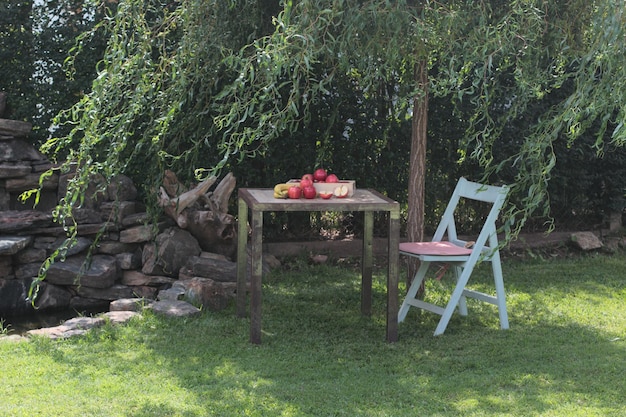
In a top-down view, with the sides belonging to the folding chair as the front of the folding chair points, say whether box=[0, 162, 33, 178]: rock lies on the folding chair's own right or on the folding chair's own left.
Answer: on the folding chair's own right

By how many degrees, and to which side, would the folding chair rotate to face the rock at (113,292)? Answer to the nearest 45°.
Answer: approximately 45° to its right

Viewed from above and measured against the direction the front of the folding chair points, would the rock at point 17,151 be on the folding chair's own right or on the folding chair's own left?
on the folding chair's own right

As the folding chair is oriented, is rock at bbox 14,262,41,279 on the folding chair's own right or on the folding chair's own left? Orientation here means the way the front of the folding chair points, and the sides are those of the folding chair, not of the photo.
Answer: on the folding chair's own right

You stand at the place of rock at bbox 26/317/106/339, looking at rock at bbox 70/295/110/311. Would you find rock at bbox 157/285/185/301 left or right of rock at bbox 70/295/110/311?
right

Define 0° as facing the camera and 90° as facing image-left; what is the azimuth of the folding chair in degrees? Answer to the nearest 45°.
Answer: approximately 45°

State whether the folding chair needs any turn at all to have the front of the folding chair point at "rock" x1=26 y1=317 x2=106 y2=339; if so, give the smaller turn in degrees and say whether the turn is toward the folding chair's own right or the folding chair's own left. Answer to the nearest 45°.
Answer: approximately 45° to the folding chair's own right

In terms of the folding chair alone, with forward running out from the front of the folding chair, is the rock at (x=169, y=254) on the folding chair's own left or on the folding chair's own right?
on the folding chair's own right

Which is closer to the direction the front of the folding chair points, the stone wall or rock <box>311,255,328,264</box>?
the stone wall

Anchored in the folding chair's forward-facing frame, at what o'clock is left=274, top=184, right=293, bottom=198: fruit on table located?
The fruit on table is roughly at 1 o'clock from the folding chair.

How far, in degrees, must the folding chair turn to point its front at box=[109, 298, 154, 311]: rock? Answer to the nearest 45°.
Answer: approximately 45° to its right
